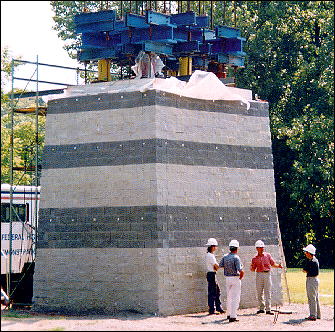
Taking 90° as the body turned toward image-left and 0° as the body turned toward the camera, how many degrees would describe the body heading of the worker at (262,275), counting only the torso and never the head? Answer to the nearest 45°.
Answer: approximately 0°
